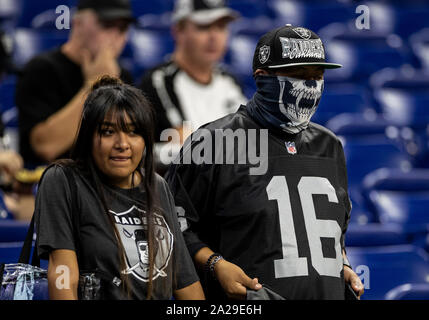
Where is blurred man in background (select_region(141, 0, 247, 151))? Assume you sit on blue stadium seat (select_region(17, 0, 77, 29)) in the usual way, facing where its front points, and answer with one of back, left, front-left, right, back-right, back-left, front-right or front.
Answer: front-left

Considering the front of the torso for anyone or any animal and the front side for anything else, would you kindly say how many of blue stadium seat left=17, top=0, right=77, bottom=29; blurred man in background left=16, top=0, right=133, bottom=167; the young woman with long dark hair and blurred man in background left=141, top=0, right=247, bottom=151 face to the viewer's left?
0

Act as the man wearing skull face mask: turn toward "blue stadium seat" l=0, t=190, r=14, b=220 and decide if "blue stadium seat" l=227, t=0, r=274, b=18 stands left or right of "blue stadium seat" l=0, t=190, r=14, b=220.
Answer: right

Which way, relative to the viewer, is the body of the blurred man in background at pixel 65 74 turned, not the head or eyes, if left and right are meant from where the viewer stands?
facing the viewer and to the right of the viewer

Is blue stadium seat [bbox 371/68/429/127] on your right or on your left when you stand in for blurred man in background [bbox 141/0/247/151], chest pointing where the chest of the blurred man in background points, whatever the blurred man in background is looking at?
on your left

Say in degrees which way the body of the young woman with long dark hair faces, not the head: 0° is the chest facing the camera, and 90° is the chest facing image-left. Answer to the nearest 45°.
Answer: approximately 315°

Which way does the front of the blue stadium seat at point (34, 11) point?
toward the camera

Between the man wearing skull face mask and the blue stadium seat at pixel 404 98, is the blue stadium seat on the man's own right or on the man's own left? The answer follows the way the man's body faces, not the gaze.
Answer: on the man's own left

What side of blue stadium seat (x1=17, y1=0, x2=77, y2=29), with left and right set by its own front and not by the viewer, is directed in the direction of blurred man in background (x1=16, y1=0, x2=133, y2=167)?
front

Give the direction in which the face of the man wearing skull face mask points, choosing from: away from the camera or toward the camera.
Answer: toward the camera

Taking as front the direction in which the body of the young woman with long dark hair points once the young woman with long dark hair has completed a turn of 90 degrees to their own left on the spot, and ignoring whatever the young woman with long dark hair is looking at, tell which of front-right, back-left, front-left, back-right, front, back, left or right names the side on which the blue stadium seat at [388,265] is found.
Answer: front

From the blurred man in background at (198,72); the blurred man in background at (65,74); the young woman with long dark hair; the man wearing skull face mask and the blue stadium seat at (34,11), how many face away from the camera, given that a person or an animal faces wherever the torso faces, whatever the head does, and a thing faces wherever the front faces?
0

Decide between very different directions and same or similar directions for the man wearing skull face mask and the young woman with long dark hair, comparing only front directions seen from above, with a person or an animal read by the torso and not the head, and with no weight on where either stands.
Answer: same or similar directions

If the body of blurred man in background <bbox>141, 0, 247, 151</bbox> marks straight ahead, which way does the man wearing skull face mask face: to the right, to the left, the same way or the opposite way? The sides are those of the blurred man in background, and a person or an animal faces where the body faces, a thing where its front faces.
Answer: the same way

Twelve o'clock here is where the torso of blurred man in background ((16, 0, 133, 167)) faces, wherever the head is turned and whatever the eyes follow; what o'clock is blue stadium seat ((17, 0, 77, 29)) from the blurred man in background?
The blue stadium seat is roughly at 7 o'clock from the blurred man in background.

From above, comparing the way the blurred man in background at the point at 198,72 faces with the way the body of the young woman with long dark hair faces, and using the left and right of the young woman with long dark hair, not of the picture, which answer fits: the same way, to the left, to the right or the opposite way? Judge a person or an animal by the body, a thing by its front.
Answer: the same way

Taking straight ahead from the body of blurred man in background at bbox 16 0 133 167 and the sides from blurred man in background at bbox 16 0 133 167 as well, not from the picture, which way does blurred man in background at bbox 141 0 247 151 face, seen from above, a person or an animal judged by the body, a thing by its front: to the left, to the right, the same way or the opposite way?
the same way

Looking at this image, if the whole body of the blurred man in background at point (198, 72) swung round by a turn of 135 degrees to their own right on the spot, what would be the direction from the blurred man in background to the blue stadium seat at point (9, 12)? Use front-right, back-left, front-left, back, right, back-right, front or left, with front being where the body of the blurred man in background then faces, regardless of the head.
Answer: front-right

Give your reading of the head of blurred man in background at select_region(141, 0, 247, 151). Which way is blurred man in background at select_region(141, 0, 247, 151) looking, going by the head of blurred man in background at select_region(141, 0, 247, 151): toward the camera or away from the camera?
toward the camera

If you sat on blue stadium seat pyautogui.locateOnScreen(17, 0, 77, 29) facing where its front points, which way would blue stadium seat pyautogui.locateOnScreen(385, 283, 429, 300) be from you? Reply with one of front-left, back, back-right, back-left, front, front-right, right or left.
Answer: front-left

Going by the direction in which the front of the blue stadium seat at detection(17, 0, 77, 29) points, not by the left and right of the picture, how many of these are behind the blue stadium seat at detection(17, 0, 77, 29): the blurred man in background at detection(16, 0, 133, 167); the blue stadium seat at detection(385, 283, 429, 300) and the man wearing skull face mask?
0
